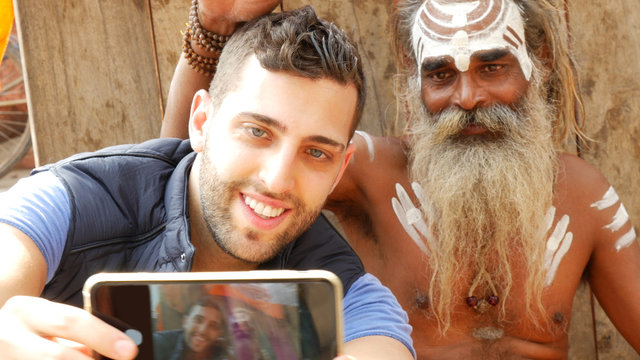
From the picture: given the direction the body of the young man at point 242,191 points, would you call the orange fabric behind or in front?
behind

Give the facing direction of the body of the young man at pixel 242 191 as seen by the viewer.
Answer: toward the camera
